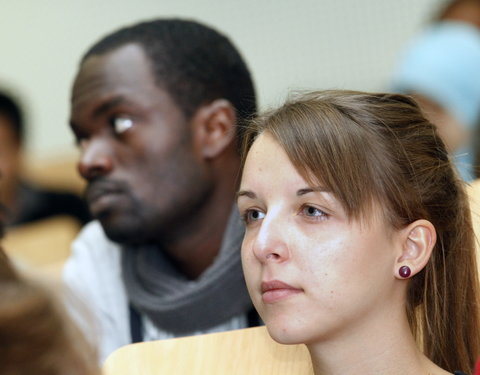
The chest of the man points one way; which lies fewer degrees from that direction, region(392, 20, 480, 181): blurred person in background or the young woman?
the young woman

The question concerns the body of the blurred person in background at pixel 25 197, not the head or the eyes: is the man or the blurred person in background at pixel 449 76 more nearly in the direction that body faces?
the man

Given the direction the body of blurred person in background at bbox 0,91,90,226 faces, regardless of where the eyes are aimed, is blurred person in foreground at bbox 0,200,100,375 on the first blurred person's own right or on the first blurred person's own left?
on the first blurred person's own left

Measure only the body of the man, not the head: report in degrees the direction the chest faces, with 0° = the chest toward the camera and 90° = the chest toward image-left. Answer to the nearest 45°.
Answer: approximately 45°

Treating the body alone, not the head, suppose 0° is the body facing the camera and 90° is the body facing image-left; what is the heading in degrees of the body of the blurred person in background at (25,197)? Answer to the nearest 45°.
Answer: approximately 45°

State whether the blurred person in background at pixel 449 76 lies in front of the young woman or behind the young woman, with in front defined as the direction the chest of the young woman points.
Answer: behind

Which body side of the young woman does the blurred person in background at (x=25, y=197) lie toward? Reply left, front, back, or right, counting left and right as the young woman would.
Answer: right

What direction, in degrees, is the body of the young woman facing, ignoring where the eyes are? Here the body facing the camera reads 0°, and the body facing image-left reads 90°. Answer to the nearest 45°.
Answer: approximately 45°

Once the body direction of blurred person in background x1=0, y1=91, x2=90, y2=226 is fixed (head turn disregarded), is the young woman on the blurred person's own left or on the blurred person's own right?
on the blurred person's own left
